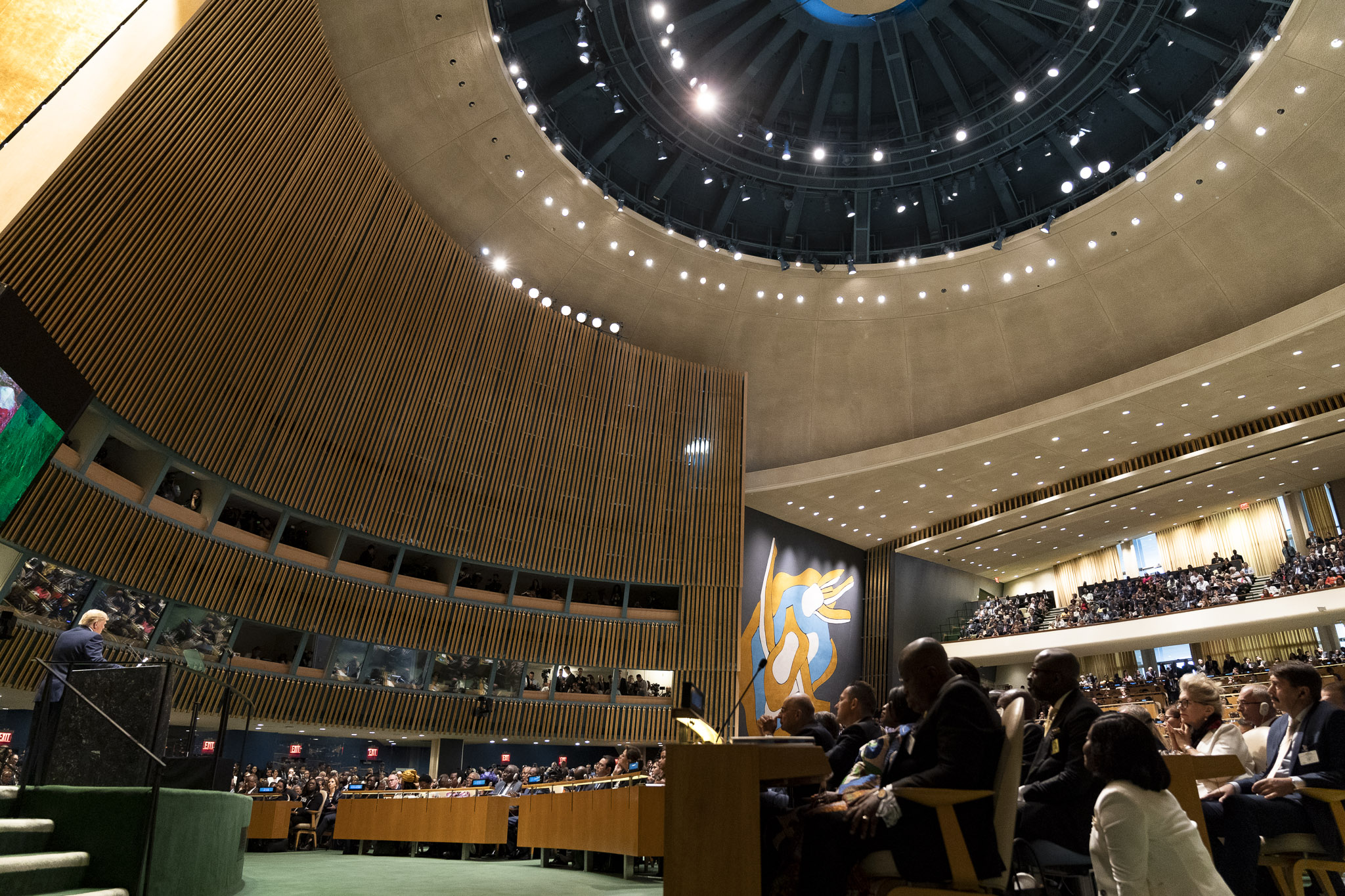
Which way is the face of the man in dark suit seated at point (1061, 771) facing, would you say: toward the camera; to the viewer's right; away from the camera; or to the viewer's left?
to the viewer's left

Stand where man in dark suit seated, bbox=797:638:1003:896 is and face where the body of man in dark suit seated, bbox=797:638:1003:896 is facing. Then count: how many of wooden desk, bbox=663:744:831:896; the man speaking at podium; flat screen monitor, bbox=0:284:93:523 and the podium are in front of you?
4

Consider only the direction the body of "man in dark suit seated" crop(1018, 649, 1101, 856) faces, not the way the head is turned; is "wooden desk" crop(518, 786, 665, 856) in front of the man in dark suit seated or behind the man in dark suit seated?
in front

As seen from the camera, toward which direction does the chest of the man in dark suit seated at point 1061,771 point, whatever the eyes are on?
to the viewer's left

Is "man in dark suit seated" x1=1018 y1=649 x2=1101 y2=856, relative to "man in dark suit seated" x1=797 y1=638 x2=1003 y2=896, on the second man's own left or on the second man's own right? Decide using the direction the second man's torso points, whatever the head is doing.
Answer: on the second man's own right

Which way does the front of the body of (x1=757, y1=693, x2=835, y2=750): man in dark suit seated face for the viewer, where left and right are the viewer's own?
facing to the left of the viewer

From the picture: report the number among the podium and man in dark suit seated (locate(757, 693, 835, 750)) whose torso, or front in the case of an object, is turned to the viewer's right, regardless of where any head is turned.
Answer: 1

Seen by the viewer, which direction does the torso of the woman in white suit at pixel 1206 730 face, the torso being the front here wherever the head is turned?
to the viewer's left

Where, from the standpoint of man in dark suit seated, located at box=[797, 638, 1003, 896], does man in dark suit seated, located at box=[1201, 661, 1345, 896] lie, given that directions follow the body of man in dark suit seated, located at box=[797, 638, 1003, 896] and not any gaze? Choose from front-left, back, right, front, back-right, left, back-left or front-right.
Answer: back-right

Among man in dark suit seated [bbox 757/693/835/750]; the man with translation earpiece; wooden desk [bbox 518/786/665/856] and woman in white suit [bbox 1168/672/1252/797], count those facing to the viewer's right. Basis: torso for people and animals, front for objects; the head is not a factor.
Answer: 0

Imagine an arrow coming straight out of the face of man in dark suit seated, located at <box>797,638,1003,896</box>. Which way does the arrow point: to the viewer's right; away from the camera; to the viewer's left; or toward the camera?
to the viewer's left

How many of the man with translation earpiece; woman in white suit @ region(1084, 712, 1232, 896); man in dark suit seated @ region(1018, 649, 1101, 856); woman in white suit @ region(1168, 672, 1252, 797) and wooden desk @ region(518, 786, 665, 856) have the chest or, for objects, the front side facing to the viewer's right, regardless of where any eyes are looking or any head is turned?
0

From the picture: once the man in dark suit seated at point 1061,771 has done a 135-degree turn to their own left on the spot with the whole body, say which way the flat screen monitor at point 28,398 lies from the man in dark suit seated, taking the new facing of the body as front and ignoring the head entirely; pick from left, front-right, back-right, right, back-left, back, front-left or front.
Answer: back-right

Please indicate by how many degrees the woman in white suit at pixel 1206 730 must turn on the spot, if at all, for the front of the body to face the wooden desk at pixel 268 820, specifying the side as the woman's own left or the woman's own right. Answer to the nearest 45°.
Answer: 0° — they already face it

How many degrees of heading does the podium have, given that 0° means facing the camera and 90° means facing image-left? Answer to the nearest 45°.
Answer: approximately 270°

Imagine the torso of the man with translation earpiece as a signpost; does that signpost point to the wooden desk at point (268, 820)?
yes

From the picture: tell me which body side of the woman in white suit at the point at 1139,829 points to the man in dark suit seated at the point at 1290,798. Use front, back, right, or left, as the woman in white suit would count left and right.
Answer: right
